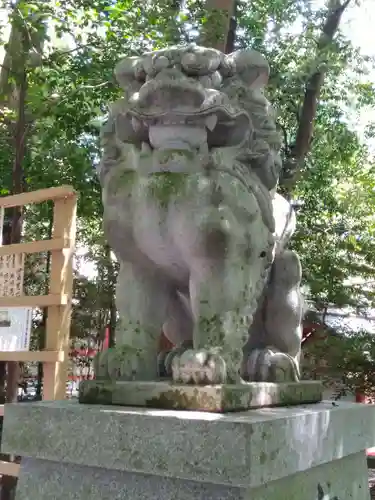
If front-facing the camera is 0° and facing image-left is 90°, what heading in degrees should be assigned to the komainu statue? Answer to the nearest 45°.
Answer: approximately 45°

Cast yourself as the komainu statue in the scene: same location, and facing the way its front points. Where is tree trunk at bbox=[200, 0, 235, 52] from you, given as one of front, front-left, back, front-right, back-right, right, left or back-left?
back-right

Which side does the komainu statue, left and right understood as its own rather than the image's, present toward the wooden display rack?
right
